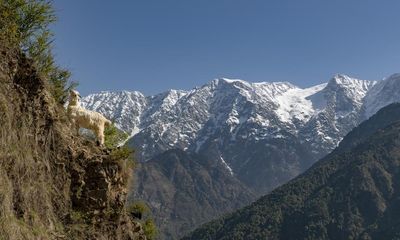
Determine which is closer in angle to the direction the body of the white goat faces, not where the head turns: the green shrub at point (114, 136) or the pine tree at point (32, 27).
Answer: the pine tree

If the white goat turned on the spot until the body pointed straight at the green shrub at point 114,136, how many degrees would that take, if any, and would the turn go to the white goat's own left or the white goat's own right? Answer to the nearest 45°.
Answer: approximately 135° to the white goat's own right

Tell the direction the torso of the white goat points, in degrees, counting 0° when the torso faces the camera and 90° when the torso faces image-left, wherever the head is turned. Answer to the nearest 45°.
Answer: approximately 90°
